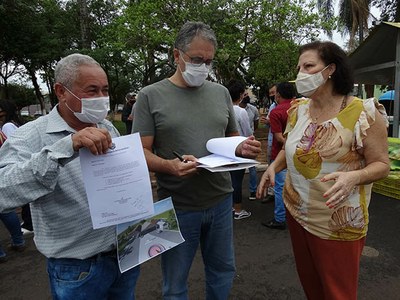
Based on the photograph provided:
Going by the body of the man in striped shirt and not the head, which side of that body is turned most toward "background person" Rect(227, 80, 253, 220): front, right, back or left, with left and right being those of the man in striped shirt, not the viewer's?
left

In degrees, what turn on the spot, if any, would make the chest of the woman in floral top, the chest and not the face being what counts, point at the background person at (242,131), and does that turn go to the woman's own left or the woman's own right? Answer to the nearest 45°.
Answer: approximately 90° to the woman's own right

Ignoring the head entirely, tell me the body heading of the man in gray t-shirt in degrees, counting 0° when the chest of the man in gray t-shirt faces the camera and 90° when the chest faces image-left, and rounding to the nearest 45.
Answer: approximately 315°

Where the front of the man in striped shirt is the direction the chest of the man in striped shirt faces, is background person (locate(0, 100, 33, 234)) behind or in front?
behind

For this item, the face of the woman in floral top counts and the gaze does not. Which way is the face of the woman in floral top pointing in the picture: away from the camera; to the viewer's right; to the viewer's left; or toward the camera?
to the viewer's left

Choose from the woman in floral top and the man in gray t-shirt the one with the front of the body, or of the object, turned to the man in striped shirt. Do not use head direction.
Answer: the woman in floral top

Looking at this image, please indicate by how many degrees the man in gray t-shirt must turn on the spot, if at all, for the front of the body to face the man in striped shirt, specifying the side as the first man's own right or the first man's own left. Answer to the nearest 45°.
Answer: approximately 90° to the first man's own right

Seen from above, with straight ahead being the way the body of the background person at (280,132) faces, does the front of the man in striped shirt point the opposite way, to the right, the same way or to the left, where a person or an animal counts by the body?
the opposite way
